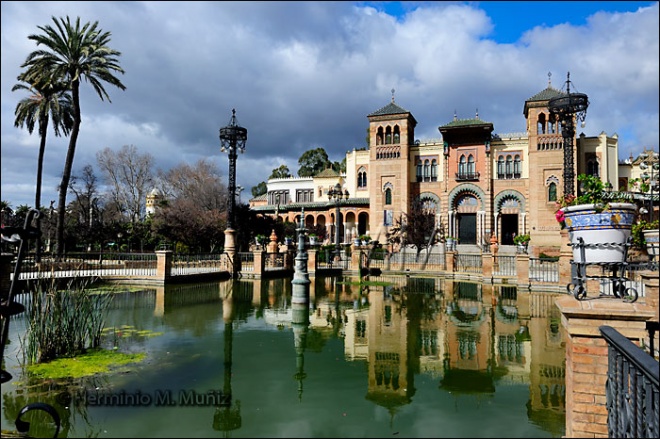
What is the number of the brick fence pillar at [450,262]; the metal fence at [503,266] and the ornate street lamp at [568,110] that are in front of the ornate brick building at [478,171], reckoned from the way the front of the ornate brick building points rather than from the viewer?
3

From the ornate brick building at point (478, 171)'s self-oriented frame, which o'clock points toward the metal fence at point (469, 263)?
The metal fence is roughly at 12 o'clock from the ornate brick building.

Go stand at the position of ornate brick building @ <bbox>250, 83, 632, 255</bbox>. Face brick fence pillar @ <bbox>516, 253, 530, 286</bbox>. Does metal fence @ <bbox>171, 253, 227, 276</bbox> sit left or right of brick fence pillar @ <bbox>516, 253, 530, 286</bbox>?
right

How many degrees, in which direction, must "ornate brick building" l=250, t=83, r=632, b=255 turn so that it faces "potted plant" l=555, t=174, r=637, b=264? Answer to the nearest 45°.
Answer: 0° — it already faces it

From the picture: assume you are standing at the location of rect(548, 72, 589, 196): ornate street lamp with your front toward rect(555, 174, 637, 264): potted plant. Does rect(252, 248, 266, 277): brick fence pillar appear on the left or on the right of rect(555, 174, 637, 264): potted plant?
right

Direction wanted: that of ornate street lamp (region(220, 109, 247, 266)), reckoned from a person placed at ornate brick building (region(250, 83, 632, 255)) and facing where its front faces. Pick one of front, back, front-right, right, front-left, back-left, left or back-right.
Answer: front-right

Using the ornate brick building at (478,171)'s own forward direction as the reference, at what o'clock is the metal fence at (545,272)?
The metal fence is roughly at 12 o'clock from the ornate brick building.

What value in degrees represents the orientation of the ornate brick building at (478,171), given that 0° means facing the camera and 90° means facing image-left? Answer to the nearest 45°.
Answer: approximately 0°

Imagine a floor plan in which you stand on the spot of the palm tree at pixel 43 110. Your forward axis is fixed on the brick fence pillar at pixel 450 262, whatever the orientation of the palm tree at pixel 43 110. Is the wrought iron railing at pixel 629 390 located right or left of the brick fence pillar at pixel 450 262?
right
